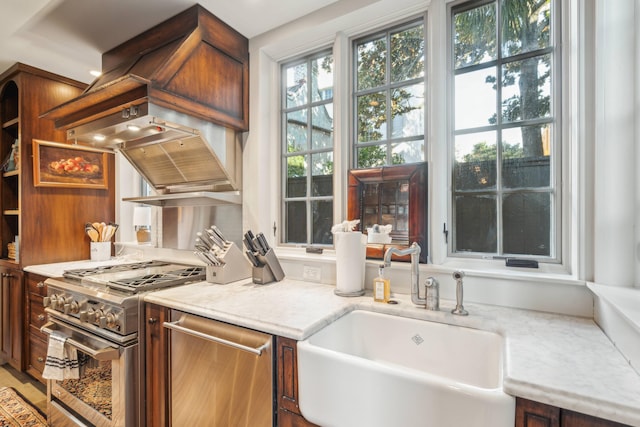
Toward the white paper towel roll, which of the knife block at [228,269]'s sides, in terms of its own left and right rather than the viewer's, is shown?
left

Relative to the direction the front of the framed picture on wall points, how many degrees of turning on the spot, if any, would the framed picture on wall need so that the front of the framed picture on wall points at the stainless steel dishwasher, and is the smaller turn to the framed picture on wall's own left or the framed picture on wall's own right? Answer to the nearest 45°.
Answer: approximately 45° to the framed picture on wall's own right

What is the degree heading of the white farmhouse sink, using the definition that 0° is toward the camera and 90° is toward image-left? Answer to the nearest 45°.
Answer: approximately 45°

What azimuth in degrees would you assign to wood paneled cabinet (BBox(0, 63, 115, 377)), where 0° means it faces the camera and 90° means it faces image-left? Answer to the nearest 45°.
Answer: approximately 45°

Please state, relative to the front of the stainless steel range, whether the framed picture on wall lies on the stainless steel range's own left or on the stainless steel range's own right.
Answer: on the stainless steel range's own right

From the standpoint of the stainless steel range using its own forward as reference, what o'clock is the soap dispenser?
The soap dispenser is roughly at 9 o'clock from the stainless steel range.

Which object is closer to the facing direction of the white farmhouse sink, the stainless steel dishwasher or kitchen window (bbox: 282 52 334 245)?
the stainless steel dishwasher

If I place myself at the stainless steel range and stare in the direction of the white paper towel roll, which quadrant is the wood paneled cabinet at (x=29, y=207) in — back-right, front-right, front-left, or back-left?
back-left

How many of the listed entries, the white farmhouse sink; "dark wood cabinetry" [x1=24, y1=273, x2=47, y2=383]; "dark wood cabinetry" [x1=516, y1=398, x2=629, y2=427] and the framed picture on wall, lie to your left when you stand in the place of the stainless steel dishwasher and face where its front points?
2

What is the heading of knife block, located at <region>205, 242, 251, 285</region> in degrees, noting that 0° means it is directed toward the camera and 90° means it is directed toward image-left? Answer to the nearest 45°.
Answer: approximately 45°

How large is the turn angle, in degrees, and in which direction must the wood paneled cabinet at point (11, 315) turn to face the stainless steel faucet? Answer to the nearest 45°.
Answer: approximately 90° to its left
